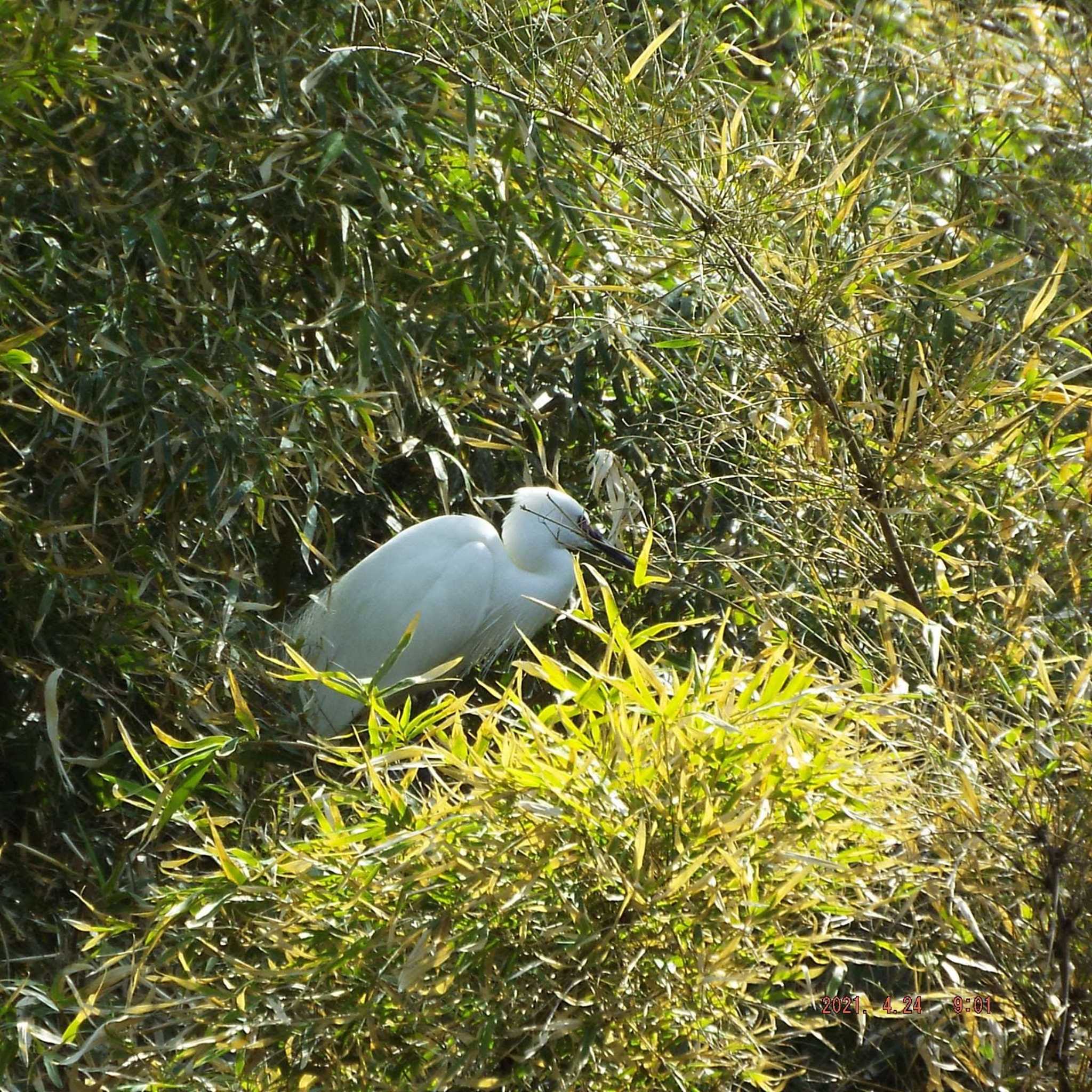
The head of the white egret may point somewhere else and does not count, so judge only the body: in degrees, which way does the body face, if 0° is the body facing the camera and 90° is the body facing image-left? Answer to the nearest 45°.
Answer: approximately 270°
